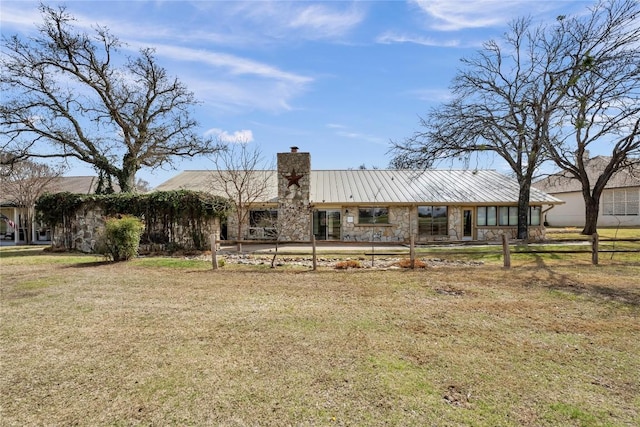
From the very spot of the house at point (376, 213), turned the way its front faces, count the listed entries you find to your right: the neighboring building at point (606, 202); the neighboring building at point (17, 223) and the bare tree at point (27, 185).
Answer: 2

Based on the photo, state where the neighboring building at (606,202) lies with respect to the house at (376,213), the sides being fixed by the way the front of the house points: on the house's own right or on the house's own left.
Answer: on the house's own left

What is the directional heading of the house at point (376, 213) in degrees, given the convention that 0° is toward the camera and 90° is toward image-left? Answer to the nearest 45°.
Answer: approximately 0°

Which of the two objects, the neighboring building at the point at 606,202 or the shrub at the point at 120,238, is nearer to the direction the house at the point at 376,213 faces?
the shrub

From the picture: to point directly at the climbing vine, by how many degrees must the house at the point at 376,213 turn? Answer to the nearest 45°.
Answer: approximately 45° to its right

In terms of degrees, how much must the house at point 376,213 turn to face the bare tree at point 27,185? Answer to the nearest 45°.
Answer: approximately 90° to its right

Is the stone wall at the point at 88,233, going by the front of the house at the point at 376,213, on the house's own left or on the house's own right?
on the house's own right

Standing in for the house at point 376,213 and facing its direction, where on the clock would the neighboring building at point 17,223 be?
The neighboring building is roughly at 3 o'clock from the house.

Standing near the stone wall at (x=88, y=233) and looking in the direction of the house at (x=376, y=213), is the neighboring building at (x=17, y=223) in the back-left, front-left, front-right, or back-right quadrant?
back-left

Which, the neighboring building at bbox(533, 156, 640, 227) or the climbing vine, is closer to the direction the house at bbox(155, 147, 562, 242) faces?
the climbing vine
